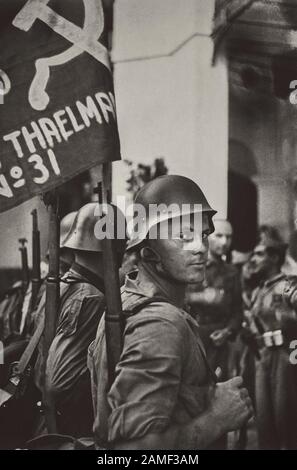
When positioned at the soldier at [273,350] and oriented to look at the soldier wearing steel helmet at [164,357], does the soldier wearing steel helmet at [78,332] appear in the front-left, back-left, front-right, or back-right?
front-right

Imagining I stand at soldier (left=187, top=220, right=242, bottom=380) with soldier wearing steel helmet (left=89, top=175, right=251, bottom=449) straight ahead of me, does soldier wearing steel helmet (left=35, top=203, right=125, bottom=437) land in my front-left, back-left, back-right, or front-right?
front-right

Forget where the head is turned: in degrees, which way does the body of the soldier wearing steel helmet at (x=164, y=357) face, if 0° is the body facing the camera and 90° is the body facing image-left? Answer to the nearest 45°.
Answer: approximately 270°

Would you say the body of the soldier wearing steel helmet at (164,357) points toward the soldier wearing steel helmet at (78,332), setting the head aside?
no

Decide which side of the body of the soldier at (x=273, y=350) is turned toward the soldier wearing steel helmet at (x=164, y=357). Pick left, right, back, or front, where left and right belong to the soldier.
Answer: front

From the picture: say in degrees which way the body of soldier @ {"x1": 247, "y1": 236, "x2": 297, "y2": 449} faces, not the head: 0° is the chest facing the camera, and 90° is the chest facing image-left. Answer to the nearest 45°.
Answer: approximately 45°

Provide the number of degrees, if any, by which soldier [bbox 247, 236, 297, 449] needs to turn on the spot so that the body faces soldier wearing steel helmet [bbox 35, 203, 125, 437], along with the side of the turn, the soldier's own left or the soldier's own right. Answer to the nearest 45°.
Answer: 0° — they already face them

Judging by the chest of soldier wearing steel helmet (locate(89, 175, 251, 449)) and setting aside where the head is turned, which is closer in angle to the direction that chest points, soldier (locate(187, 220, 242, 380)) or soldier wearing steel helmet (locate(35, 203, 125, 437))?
the soldier

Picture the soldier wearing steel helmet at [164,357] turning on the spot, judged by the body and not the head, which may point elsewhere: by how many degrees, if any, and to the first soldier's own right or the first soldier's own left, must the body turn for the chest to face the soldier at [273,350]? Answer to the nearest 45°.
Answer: approximately 45° to the first soldier's own left

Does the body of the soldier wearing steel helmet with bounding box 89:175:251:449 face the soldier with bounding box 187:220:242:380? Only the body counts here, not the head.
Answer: no
